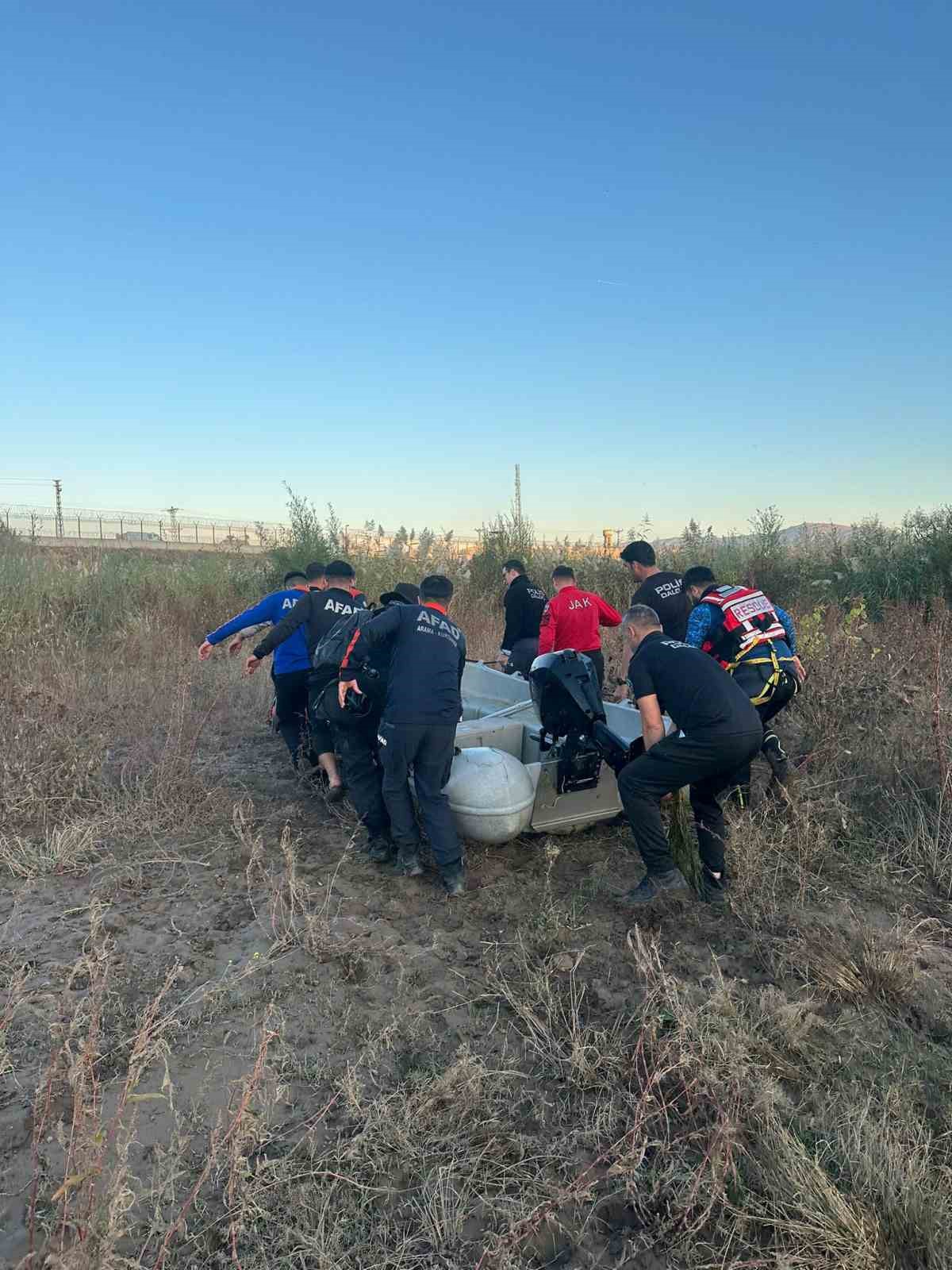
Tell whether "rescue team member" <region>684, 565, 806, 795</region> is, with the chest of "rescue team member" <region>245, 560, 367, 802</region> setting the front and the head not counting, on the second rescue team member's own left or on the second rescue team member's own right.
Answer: on the second rescue team member's own right

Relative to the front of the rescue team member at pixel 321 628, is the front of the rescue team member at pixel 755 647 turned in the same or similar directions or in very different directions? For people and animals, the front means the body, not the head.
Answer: same or similar directions

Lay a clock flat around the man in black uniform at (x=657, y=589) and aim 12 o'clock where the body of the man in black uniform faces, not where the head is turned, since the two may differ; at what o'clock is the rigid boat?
The rigid boat is roughly at 8 o'clock from the man in black uniform.

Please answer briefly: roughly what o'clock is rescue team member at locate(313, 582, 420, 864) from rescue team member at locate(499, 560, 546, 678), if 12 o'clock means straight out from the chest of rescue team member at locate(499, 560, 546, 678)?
rescue team member at locate(313, 582, 420, 864) is roughly at 8 o'clock from rescue team member at locate(499, 560, 546, 678).

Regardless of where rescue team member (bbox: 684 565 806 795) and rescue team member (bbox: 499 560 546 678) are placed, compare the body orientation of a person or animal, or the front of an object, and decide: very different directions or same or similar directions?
same or similar directions

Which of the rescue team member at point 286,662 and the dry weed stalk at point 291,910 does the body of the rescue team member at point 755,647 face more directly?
the rescue team member

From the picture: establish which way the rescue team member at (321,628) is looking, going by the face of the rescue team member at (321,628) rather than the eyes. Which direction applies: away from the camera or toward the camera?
away from the camera

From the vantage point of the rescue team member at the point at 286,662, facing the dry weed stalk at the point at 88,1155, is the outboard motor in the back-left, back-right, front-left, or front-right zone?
front-left

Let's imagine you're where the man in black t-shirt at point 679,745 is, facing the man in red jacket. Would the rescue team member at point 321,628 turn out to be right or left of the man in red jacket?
left

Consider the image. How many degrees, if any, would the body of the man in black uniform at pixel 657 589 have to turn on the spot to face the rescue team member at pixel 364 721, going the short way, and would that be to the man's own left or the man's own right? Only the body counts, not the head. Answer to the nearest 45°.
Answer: approximately 90° to the man's own left

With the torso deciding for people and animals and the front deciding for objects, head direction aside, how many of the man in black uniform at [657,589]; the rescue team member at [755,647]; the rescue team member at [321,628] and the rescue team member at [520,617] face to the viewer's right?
0

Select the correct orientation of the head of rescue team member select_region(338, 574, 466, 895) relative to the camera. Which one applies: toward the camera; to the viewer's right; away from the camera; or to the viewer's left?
away from the camera

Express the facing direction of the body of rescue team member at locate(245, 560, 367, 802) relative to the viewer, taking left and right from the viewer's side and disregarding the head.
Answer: facing away from the viewer

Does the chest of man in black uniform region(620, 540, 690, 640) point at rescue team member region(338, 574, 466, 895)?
no

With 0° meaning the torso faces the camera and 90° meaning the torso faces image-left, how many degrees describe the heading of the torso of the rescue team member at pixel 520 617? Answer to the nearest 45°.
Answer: approximately 135°

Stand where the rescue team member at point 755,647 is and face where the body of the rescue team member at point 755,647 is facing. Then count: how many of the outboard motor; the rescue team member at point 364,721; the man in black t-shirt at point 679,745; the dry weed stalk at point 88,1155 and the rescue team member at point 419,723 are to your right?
0
